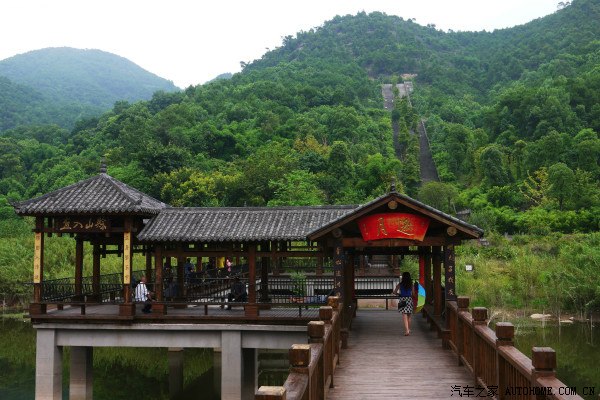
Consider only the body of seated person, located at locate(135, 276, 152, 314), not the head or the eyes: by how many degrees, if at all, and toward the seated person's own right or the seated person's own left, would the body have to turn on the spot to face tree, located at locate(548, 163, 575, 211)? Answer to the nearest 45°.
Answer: approximately 45° to the seated person's own left

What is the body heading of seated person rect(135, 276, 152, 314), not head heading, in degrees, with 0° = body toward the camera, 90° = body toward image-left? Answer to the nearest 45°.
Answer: approximately 270°

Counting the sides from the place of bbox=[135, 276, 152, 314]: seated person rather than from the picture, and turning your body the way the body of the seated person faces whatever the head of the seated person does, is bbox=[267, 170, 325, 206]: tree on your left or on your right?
on your left
